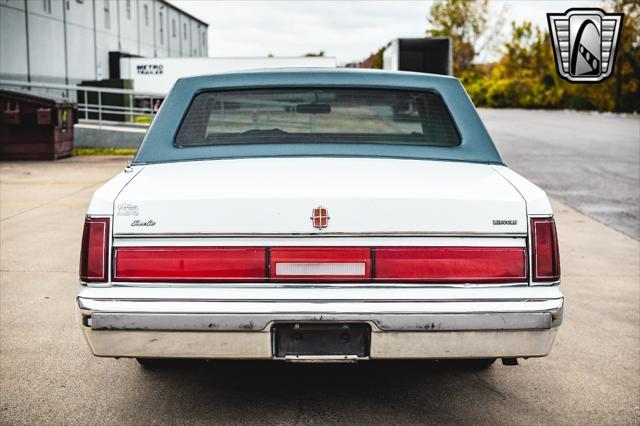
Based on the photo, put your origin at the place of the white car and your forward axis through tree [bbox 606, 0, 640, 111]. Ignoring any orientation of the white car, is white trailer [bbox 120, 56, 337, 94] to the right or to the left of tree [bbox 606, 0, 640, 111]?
left

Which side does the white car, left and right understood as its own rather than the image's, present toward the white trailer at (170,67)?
front

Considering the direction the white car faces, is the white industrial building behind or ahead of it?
ahead

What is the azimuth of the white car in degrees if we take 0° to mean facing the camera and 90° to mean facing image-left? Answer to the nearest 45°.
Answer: approximately 180°

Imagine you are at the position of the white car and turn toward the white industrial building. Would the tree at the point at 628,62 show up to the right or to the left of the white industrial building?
right
